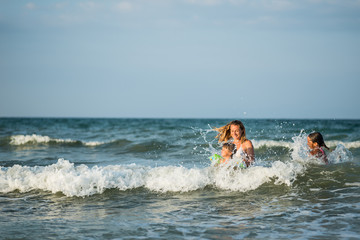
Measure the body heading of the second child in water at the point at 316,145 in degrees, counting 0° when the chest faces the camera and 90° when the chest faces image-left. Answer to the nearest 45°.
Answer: approximately 90°

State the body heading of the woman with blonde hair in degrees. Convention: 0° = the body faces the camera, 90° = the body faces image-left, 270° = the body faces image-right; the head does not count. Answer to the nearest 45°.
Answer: approximately 45°

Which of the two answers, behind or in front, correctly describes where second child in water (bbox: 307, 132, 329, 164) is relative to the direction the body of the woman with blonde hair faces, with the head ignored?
behind

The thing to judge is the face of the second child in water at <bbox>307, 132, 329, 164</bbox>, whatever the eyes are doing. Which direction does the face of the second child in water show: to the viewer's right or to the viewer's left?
to the viewer's left
